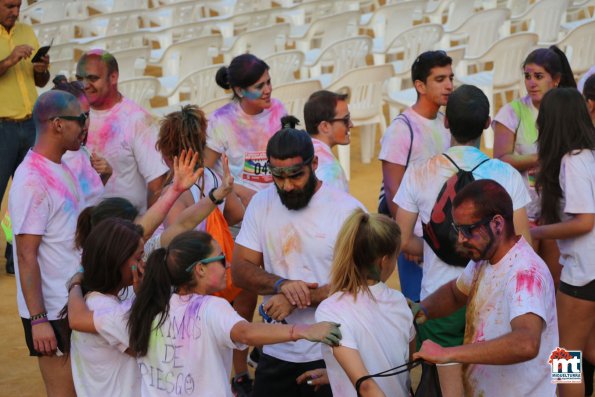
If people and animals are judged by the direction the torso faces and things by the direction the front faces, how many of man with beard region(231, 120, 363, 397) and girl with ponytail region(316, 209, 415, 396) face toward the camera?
1

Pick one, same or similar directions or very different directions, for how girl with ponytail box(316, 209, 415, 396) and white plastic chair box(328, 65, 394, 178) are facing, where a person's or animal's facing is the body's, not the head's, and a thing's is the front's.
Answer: very different directions

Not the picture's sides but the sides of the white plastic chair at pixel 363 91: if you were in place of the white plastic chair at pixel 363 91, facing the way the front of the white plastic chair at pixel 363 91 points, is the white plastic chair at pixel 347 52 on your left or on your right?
on your right

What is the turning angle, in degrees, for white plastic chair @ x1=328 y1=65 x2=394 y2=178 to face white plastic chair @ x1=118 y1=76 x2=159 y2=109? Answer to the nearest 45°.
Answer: approximately 45° to its right

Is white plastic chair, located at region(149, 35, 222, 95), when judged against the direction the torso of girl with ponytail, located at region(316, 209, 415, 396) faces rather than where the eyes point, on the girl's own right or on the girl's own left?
on the girl's own left

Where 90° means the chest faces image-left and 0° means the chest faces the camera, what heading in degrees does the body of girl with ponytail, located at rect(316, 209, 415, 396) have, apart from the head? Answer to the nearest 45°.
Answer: approximately 225°
